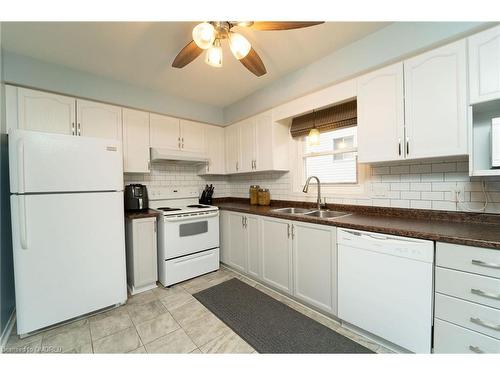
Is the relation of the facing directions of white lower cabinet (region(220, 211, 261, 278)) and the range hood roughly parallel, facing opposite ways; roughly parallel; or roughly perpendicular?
roughly perpendicular

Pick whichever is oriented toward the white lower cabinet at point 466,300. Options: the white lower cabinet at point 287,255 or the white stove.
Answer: the white stove

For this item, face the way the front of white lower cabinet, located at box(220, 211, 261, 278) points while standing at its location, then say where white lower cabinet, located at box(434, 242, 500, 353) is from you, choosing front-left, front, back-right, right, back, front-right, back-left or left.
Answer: left

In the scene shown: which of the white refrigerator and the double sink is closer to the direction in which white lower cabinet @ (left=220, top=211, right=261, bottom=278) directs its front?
the white refrigerator

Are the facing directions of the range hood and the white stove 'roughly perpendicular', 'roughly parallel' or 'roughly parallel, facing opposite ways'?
roughly parallel

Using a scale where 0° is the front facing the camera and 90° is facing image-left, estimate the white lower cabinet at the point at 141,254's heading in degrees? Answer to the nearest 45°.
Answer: approximately 315°

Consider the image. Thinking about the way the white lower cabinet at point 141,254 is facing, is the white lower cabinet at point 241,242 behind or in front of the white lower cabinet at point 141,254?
in front

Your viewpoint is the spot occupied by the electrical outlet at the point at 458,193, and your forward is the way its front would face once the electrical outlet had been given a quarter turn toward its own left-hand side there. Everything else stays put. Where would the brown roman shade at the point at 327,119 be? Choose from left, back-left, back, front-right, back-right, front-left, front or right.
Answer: back

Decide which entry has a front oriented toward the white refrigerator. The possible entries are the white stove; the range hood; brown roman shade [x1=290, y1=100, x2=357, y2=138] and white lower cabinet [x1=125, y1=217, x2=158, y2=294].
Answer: the brown roman shade

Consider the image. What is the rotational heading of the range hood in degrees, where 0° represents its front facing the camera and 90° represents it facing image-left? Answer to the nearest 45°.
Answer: approximately 315°

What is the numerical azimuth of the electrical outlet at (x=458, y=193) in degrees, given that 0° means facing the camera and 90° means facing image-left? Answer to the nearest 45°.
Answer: approximately 0°

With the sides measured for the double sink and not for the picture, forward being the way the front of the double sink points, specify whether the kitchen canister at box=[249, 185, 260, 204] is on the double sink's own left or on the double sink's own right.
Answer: on the double sink's own right

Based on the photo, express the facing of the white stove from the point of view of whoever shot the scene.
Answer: facing the viewer and to the right of the viewer

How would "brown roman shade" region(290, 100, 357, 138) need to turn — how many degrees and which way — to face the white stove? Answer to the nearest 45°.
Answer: approximately 45° to its right

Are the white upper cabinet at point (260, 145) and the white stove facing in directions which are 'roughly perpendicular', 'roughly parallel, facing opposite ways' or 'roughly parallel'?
roughly perpendicular

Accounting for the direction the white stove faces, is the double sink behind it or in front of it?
in front
